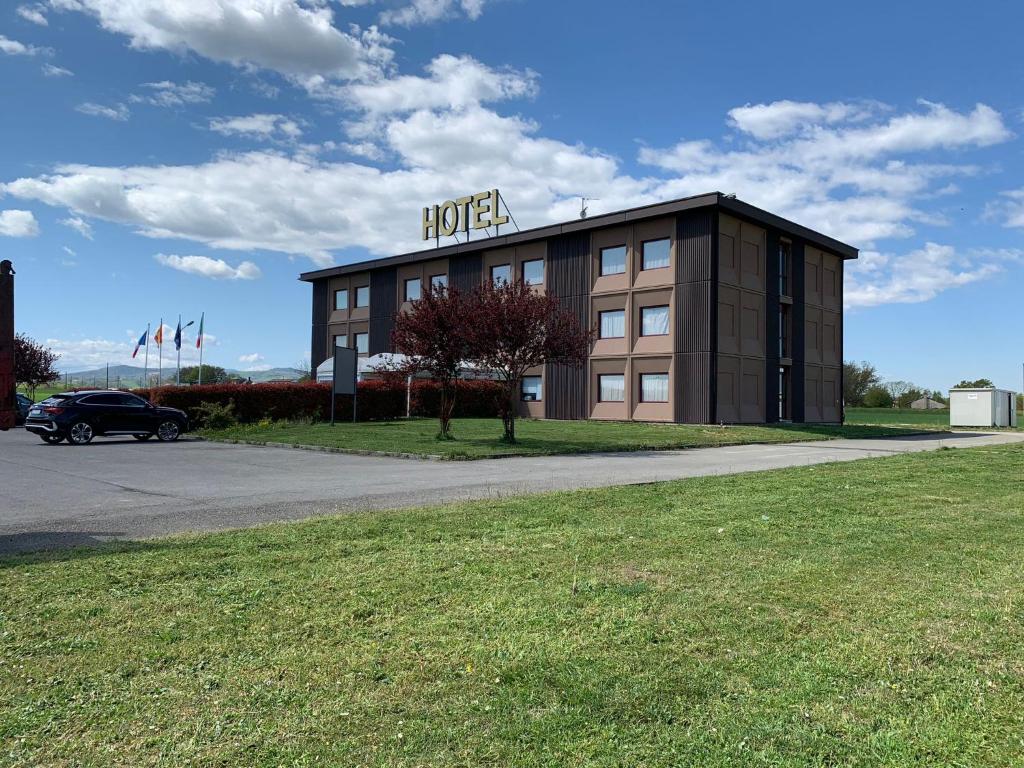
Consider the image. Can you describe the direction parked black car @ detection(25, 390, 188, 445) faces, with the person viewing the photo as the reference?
facing away from the viewer and to the right of the viewer

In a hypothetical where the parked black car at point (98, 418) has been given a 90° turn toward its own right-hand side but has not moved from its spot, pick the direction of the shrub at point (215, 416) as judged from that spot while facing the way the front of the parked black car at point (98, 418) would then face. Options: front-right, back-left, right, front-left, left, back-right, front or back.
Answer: left

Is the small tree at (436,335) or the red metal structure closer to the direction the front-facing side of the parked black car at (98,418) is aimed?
the small tree

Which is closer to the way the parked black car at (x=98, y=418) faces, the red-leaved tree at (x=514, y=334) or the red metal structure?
the red-leaved tree

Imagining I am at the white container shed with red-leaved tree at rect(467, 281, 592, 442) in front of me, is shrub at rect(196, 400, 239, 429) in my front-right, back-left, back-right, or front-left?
front-right

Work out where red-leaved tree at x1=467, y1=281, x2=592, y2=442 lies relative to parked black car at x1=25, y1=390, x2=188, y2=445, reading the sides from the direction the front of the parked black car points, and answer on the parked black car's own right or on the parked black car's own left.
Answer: on the parked black car's own right
